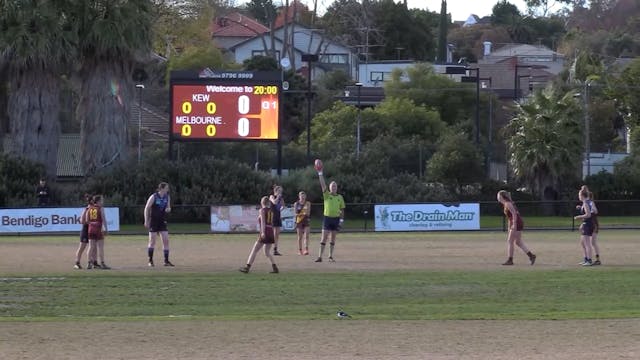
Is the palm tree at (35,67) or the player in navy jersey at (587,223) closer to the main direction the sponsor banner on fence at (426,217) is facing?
the player in navy jersey

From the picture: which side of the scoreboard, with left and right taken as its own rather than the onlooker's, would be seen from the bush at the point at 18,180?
right

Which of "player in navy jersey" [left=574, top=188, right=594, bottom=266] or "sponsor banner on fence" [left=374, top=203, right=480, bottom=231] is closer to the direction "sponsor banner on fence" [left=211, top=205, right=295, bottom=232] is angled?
the player in navy jersey

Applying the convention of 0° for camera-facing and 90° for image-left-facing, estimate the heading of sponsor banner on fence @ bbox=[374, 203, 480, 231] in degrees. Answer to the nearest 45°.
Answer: approximately 0°

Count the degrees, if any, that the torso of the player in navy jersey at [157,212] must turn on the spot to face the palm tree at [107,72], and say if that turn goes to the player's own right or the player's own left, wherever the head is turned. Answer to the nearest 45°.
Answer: approximately 135° to the player's own left

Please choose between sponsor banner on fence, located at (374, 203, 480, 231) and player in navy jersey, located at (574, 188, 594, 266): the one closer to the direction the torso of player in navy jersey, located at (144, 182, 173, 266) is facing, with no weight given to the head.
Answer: the player in navy jersey

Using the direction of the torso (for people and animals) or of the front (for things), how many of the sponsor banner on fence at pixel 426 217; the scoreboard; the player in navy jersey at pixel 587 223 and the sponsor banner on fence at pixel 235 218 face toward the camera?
3

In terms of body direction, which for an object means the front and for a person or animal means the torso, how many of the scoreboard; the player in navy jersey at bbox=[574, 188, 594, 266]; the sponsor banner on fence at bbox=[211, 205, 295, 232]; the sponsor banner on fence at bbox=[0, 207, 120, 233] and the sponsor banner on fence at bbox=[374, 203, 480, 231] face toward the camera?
4

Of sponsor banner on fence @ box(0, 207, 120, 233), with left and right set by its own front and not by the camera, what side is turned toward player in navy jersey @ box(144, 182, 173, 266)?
front

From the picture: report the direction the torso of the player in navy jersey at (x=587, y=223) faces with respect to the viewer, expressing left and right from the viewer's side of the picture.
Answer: facing to the left of the viewer

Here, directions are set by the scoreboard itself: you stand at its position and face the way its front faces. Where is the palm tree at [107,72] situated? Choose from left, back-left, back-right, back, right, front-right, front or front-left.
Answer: back-right

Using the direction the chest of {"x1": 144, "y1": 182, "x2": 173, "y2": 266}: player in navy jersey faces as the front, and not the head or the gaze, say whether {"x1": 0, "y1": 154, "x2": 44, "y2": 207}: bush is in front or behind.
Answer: behind

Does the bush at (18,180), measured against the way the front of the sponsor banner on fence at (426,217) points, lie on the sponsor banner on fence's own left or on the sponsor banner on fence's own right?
on the sponsor banner on fence's own right

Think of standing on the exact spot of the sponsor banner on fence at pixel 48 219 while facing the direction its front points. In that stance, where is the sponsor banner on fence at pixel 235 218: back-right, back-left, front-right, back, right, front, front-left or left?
left
